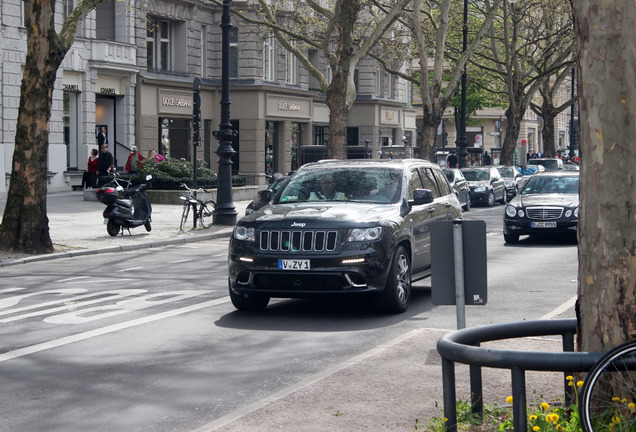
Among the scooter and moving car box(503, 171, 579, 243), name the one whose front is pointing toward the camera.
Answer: the moving car

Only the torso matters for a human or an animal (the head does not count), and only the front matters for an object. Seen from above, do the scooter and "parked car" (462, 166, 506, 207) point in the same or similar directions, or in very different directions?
very different directions

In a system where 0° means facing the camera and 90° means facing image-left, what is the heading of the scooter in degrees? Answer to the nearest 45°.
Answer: approximately 225°

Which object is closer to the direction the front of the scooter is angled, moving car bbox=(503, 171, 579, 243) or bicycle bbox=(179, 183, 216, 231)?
the bicycle

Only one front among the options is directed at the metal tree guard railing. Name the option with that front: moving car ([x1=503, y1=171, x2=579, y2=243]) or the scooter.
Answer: the moving car

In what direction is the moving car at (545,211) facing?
toward the camera

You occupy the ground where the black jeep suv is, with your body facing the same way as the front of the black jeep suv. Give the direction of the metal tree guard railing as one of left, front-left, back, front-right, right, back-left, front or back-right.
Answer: front-left

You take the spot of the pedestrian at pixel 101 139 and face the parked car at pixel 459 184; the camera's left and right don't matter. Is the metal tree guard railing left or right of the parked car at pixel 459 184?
right

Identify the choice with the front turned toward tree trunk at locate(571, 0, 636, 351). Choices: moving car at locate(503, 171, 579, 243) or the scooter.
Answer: the moving car

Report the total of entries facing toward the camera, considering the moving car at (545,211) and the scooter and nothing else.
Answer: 1

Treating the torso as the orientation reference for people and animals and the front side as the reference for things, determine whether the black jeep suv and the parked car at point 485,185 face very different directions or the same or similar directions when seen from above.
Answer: same or similar directions

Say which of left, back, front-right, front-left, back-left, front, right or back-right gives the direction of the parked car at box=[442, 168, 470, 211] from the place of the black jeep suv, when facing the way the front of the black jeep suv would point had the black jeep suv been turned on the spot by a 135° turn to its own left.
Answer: left
